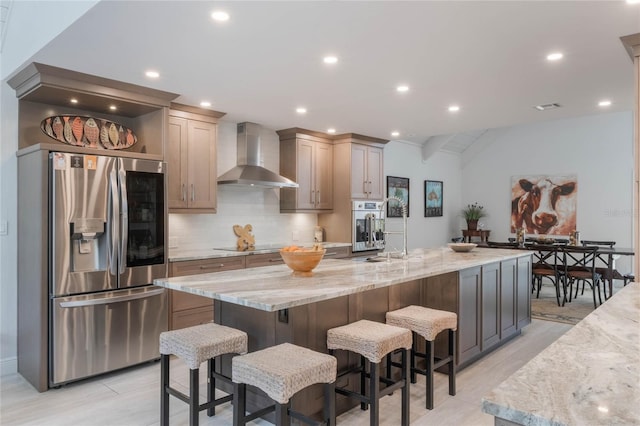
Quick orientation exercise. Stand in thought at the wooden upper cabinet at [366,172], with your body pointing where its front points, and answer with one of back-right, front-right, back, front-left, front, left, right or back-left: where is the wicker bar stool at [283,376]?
front-right

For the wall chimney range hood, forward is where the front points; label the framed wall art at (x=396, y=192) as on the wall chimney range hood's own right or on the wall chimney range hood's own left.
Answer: on the wall chimney range hood's own left

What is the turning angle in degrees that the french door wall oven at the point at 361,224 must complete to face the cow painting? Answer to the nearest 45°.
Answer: approximately 90° to its left

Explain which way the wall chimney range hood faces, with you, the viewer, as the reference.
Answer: facing the viewer and to the right of the viewer

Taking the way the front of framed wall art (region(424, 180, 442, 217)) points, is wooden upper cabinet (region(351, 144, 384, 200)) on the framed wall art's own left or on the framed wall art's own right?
on the framed wall art's own right

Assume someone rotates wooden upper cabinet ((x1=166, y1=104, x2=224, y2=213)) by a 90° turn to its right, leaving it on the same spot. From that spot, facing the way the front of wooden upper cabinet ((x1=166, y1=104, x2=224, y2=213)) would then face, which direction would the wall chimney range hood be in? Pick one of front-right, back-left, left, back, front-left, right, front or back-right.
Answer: back

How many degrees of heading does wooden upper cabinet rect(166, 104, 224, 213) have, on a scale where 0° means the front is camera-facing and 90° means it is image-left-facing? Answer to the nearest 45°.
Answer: approximately 315°

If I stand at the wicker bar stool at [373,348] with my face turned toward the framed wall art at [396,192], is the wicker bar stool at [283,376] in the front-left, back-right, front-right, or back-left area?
back-left

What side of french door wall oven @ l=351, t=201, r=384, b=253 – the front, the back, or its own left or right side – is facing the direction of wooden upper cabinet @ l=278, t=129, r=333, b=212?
right

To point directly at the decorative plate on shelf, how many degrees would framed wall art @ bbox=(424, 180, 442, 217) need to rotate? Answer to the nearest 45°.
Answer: approximately 90° to its right

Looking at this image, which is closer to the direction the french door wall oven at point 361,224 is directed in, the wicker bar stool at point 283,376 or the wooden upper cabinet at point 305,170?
the wicker bar stool

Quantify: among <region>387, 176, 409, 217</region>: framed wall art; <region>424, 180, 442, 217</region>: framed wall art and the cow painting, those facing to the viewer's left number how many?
0

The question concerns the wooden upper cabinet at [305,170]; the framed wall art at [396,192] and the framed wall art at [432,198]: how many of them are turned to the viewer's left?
0

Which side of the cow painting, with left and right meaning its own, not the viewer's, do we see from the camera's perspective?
front

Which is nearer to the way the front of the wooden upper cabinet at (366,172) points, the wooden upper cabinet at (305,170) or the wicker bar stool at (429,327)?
the wicker bar stool

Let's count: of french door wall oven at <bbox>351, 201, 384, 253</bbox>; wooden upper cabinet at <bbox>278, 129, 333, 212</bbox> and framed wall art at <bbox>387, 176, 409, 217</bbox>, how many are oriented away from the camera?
0

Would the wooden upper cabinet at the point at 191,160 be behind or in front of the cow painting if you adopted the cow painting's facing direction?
in front
